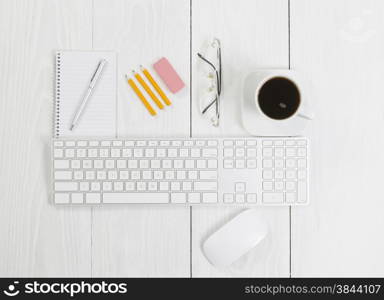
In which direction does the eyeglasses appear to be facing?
to the viewer's right

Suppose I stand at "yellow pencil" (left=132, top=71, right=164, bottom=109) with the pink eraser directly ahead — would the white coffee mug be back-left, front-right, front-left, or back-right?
front-right

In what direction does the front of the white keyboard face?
toward the camera

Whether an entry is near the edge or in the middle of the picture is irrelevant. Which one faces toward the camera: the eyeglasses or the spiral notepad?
the spiral notepad

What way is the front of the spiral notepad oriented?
toward the camera

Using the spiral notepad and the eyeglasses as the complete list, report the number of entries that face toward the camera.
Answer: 1

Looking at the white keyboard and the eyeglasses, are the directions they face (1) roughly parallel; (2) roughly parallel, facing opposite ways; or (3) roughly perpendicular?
roughly perpendicular

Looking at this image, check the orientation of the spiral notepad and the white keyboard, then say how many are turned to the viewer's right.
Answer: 0
